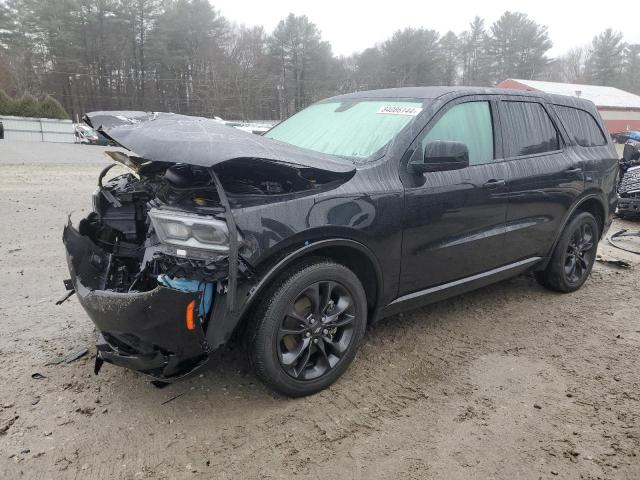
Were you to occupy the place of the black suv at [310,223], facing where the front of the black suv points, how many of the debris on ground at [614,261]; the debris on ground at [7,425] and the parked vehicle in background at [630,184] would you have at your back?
2

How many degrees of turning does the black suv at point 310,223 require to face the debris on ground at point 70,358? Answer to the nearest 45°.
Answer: approximately 45° to its right

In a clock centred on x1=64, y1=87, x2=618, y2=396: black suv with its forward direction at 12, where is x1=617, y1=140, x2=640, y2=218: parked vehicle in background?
The parked vehicle in background is roughly at 6 o'clock from the black suv.

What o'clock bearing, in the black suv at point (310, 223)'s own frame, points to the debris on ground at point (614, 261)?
The debris on ground is roughly at 6 o'clock from the black suv.

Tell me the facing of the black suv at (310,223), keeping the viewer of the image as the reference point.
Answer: facing the viewer and to the left of the viewer

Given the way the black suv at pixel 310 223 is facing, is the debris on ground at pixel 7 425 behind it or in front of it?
in front

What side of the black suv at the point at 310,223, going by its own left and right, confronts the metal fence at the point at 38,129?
right

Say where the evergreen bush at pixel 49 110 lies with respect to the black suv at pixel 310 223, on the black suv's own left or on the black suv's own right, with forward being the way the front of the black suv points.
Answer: on the black suv's own right
